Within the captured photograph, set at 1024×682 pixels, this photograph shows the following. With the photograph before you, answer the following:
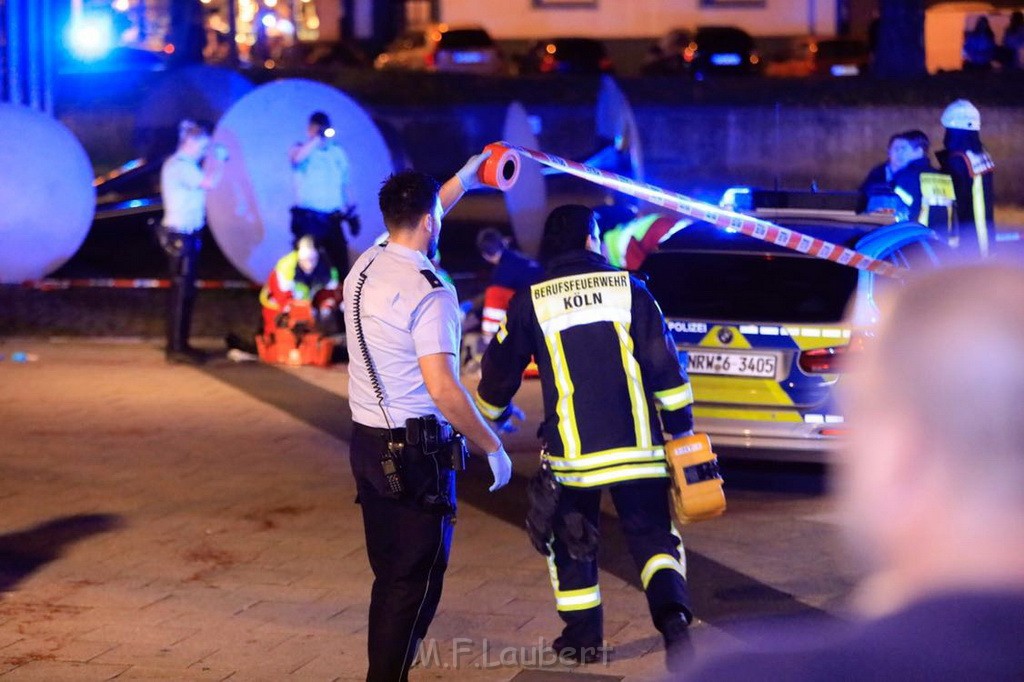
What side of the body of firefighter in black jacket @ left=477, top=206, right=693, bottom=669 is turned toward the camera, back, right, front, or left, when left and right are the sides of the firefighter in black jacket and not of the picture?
back

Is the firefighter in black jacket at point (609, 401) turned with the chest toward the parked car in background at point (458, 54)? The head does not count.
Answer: yes

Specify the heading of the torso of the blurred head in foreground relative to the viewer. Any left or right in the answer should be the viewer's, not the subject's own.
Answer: facing away from the viewer and to the left of the viewer

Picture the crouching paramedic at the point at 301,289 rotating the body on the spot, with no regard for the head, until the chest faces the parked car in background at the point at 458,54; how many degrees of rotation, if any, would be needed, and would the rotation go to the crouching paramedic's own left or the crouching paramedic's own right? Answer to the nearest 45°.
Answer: approximately 180°

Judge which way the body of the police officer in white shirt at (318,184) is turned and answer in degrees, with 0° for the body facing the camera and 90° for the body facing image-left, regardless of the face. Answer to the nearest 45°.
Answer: approximately 0°

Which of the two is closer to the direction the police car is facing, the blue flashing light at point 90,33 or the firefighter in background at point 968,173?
the firefighter in background

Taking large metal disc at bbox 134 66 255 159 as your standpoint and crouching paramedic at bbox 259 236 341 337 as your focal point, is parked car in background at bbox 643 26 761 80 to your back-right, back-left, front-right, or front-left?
back-left

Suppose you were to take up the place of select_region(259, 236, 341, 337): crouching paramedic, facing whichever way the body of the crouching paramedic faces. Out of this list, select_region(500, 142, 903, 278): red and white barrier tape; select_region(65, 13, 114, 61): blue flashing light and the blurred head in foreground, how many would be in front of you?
2

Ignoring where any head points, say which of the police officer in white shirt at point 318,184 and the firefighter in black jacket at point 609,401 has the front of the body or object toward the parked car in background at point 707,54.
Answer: the firefighter in black jacket

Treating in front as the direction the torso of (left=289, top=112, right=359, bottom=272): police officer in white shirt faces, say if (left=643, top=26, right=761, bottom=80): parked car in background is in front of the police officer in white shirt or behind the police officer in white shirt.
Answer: behind

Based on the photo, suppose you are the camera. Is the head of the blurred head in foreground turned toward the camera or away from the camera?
away from the camera

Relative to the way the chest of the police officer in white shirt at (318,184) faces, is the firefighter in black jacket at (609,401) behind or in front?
in front

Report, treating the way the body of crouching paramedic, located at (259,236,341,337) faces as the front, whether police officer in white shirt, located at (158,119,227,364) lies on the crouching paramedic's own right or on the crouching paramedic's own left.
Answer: on the crouching paramedic's own right

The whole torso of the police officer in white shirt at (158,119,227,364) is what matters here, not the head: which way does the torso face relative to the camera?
to the viewer's right

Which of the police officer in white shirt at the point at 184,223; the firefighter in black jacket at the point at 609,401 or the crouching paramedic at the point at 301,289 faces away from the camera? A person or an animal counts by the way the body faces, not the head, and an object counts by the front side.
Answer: the firefighter in black jacket

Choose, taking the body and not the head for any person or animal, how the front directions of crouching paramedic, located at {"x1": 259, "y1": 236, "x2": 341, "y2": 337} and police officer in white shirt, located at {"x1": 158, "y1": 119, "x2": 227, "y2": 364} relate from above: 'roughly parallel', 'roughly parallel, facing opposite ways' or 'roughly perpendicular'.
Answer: roughly perpendicular
